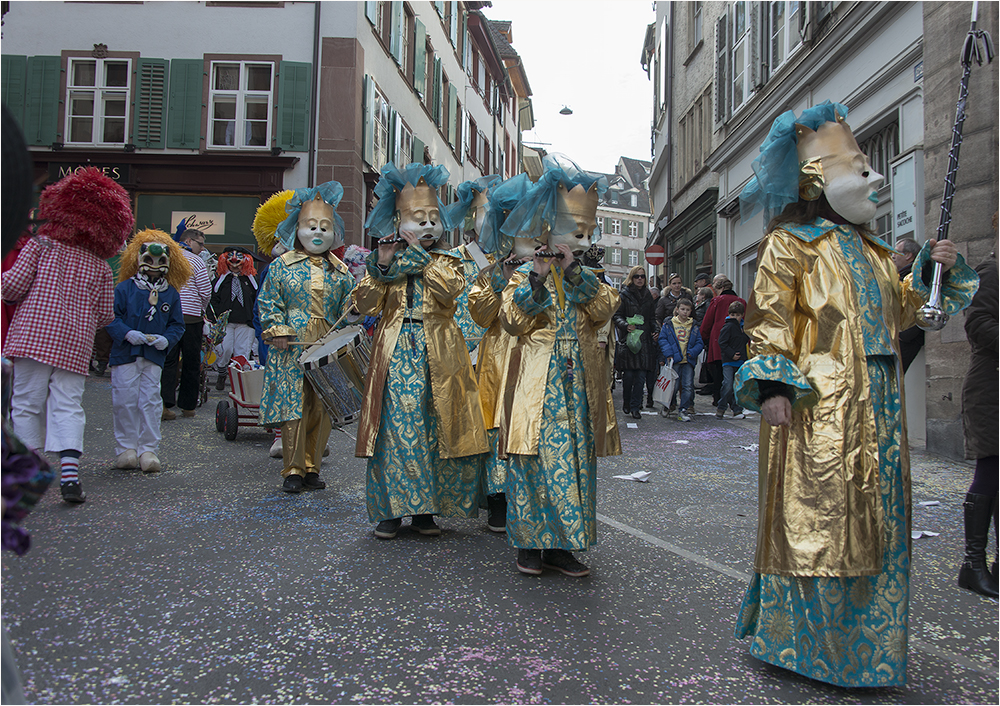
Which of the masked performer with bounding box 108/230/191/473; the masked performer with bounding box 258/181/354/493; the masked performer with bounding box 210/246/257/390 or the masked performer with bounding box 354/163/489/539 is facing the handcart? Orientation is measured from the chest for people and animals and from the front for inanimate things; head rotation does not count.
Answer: the masked performer with bounding box 210/246/257/390

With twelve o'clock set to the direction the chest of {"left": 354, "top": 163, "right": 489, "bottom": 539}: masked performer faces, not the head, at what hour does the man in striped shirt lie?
The man in striped shirt is roughly at 5 o'clock from the masked performer.

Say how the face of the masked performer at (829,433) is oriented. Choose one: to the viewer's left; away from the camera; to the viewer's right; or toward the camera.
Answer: to the viewer's right

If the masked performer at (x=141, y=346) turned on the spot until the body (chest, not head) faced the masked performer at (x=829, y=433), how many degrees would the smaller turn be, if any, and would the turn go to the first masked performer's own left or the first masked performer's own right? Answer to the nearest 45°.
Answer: approximately 45° to the first masked performer's own left

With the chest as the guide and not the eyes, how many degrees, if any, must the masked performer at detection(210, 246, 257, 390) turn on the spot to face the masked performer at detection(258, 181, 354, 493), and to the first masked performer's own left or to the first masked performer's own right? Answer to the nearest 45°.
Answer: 0° — they already face them

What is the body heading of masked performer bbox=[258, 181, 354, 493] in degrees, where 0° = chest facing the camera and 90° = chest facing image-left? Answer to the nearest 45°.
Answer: approximately 0°

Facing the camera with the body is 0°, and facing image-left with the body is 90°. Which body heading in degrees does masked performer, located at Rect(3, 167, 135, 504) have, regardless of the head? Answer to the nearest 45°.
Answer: approximately 180°

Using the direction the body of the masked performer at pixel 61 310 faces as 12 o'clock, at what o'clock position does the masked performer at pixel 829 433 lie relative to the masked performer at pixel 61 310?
the masked performer at pixel 829 433 is roughly at 5 o'clock from the masked performer at pixel 61 310.
